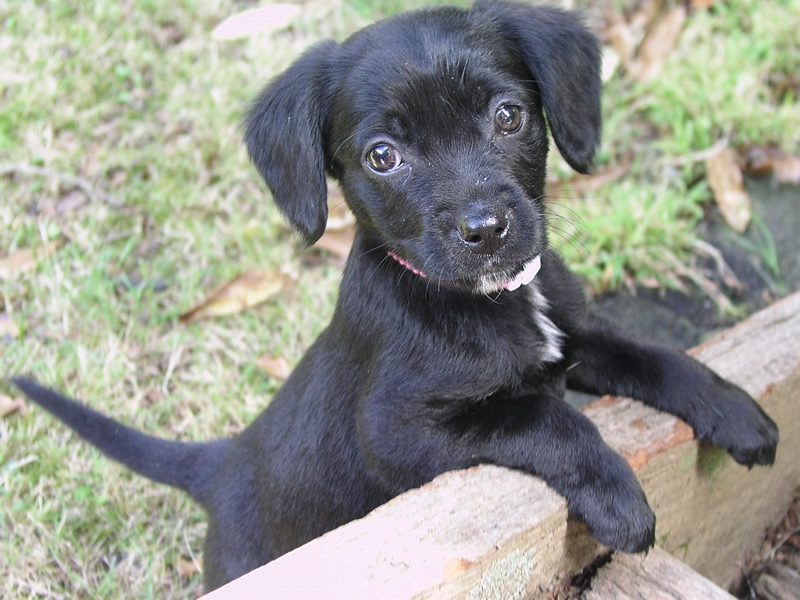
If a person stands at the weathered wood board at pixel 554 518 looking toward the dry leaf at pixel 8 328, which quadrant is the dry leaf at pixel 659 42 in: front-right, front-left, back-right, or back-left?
front-right

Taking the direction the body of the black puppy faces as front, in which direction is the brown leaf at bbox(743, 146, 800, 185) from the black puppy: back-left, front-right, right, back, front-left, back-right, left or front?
left

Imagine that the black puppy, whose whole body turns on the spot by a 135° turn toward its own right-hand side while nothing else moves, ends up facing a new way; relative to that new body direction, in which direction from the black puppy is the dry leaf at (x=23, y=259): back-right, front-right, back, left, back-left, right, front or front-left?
front-right

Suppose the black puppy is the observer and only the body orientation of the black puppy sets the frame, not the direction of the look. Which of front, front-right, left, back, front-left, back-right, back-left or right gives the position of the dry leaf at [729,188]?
left

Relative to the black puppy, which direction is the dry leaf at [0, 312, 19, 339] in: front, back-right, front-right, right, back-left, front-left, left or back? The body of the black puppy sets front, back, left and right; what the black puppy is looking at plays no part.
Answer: back

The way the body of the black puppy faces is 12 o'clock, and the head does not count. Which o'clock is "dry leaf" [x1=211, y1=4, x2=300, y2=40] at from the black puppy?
The dry leaf is roughly at 7 o'clock from the black puppy.

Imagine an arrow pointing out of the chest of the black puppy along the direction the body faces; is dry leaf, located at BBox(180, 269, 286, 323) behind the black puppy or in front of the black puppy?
behind

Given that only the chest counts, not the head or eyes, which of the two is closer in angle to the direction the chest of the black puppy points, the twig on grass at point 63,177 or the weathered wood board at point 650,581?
the weathered wood board

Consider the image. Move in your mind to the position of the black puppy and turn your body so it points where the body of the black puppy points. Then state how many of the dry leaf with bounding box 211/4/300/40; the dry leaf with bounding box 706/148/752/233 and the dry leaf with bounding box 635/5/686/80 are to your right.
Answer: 0

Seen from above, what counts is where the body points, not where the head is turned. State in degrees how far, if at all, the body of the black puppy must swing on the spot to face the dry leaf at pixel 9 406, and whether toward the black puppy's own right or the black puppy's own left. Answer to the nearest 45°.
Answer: approximately 180°

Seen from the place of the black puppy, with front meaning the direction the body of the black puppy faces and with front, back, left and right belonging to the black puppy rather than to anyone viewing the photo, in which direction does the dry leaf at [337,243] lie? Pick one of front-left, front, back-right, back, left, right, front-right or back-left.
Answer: back-left

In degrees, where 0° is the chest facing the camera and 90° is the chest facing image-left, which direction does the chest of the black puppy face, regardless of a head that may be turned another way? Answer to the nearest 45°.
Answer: approximately 315°

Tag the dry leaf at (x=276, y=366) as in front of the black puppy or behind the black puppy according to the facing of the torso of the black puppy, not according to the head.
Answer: behind
